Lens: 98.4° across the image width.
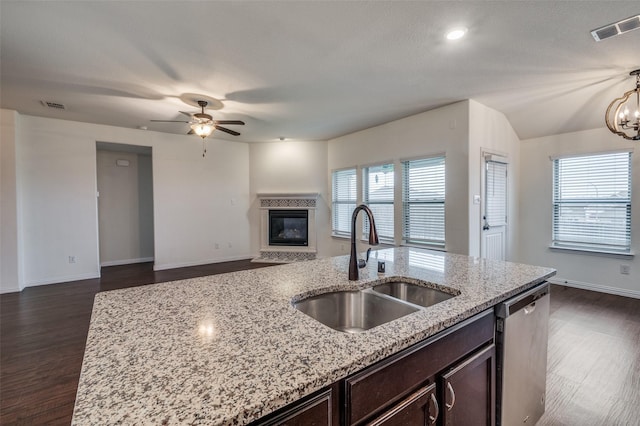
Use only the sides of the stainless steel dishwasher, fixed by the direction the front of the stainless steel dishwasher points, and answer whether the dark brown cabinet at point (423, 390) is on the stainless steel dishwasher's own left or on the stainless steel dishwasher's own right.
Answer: on the stainless steel dishwasher's own right

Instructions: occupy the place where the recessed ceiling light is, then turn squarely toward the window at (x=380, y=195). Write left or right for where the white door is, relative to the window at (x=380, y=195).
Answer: right

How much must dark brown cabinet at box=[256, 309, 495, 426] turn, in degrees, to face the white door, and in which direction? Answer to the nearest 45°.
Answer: approximately 90° to its left

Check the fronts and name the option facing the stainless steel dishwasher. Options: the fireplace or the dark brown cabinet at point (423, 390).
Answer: the fireplace

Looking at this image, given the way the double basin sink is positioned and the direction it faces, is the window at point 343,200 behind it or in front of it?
behind

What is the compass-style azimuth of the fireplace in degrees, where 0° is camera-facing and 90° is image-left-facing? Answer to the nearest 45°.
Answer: approximately 0°

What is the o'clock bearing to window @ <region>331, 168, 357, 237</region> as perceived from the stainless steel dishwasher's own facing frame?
The window is roughly at 6 o'clock from the stainless steel dishwasher.

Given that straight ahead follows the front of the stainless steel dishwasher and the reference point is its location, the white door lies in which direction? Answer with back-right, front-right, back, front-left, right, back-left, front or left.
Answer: back-left

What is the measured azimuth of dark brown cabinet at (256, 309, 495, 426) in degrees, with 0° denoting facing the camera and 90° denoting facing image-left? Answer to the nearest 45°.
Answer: approximately 315°

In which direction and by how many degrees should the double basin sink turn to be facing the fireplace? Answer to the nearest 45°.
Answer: approximately 135° to its left
